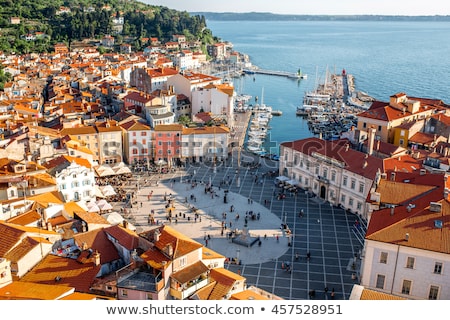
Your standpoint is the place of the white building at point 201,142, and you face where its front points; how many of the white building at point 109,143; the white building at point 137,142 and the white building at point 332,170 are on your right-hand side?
2

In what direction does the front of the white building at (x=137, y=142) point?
toward the camera

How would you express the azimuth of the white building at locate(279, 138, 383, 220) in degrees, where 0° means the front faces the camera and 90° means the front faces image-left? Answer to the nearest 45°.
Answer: approximately 45°

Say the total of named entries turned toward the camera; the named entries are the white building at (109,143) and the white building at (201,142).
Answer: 2

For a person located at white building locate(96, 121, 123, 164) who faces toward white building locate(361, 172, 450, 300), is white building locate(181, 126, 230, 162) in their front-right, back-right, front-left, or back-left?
front-left

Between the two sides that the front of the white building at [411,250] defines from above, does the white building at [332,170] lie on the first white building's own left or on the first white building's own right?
on the first white building's own right

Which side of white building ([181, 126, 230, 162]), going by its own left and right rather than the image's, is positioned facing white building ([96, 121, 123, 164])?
right

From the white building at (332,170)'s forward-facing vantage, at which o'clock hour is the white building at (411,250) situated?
the white building at (411,250) is roughly at 10 o'clock from the white building at (332,170).

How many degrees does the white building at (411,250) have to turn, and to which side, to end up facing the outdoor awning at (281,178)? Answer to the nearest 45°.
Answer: approximately 90° to its right

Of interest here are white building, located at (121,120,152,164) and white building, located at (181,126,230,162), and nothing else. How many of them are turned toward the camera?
2

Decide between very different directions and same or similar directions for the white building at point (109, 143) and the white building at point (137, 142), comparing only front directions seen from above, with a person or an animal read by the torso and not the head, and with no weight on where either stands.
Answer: same or similar directions

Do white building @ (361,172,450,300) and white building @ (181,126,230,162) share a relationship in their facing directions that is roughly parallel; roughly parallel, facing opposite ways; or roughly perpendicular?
roughly perpendicular

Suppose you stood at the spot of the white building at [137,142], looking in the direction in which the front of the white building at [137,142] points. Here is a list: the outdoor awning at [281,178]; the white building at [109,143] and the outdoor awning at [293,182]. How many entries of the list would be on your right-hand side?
1

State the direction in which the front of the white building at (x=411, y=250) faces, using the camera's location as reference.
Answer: facing the viewer and to the left of the viewer

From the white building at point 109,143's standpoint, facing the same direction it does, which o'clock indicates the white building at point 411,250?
the white building at point 411,250 is roughly at 11 o'clock from the white building at point 109,143.

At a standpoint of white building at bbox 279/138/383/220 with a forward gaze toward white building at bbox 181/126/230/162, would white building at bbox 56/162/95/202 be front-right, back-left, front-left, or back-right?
front-left

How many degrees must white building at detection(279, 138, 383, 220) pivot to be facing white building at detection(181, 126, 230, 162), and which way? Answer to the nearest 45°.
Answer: approximately 90° to its right
